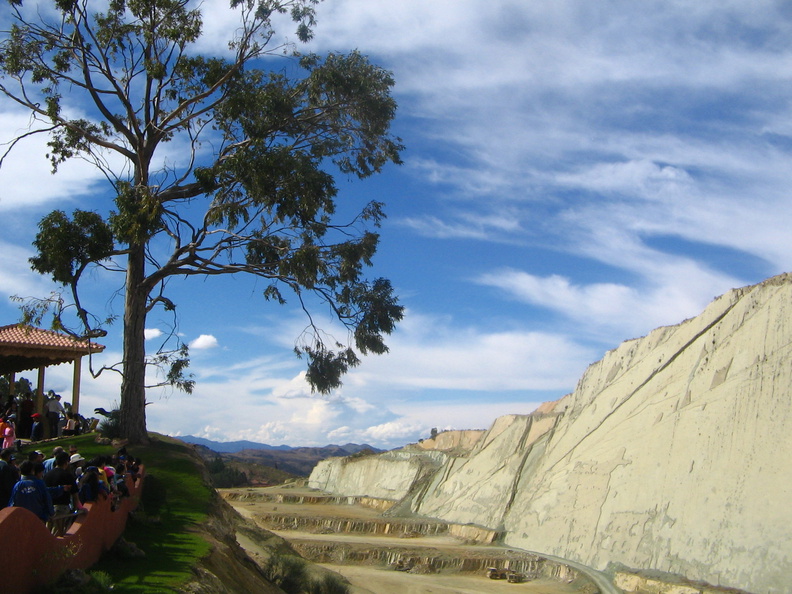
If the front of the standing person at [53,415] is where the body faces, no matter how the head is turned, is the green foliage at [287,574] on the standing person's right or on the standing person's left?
on the standing person's right

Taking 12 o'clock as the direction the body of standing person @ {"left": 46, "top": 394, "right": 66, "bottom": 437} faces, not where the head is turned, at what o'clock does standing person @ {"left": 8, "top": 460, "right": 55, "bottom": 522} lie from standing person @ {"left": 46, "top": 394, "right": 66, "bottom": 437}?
standing person @ {"left": 8, "top": 460, "right": 55, "bottom": 522} is roughly at 3 o'clock from standing person @ {"left": 46, "top": 394, "right": 66, "bottom": 437}.

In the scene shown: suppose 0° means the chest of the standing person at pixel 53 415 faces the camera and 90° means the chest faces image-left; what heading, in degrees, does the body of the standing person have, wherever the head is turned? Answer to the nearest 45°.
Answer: approximately 270°

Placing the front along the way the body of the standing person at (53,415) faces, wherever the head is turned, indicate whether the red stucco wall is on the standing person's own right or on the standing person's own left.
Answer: on the standing person's own right

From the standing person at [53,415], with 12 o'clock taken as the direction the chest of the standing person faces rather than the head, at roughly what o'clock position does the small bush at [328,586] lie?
The small bush is roughly at 2 o'clock from the standing person.
